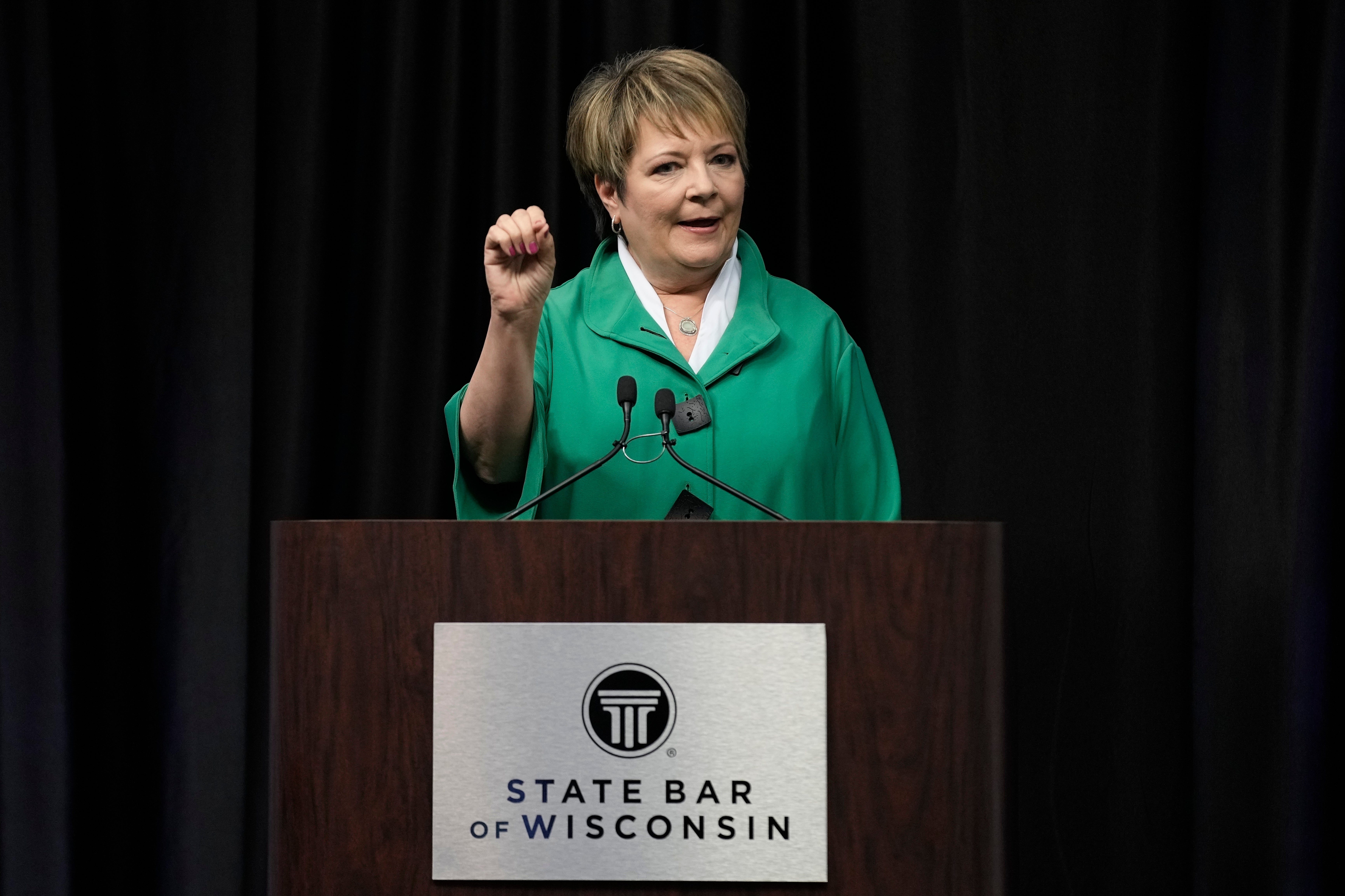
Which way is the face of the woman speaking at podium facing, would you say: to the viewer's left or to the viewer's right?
to the viewer's right

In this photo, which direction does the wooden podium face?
toward the camera

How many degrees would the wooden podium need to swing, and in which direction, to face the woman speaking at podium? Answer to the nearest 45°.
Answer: approximately 180°

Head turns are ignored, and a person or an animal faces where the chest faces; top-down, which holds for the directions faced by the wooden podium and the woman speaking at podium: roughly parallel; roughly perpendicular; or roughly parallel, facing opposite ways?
roughly parallel

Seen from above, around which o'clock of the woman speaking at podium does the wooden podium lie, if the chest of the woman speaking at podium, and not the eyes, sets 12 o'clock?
The wooden podium is roughly at 12 o'clock from the woman speaking at podium.

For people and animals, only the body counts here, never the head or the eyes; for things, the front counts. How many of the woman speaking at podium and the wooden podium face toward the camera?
2
